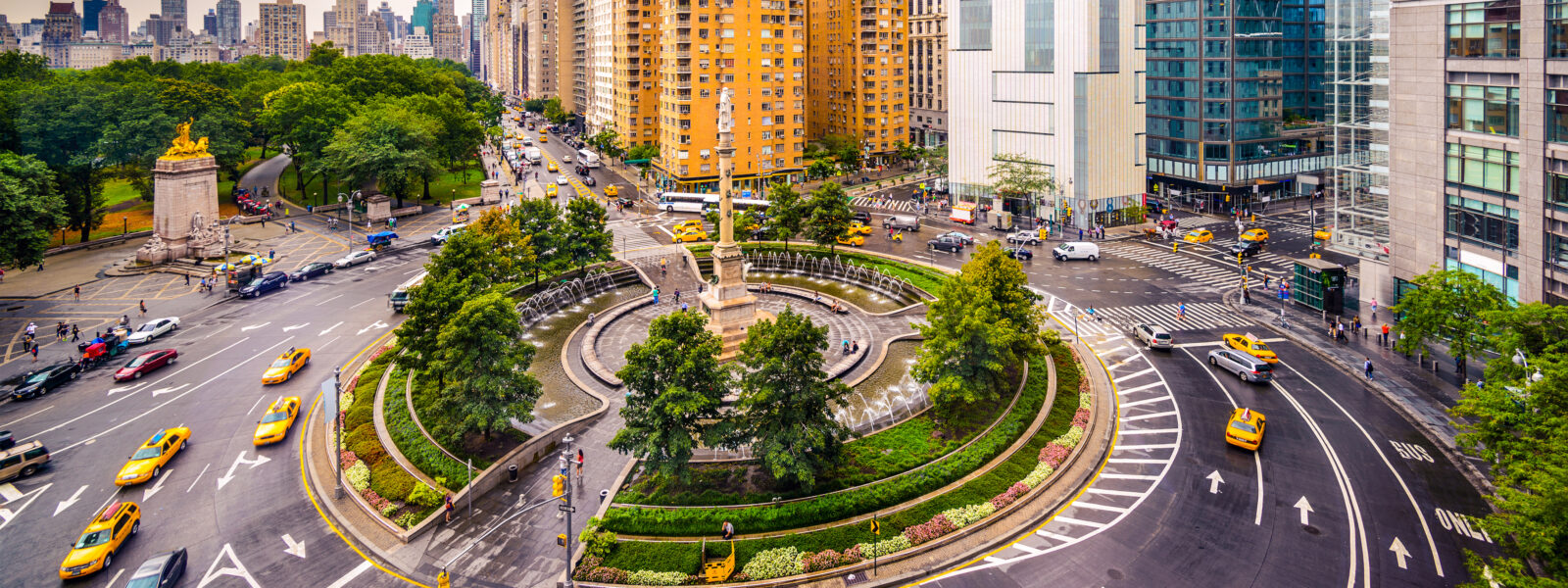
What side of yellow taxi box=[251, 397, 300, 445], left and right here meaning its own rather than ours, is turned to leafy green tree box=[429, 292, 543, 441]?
left

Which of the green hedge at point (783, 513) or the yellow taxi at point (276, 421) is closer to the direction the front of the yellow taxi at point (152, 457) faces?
the green hedge

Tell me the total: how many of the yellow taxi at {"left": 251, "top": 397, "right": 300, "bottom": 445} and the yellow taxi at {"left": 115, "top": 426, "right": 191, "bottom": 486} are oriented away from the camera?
0

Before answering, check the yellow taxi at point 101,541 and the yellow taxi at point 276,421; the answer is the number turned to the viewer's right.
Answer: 0

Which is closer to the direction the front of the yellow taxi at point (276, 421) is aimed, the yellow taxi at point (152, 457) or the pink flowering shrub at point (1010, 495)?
the yellow taxi

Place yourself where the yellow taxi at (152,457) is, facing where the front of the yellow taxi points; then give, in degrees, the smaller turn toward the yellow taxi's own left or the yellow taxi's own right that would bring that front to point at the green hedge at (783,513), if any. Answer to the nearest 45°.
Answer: approximately 90° to the yellow taxi's own left

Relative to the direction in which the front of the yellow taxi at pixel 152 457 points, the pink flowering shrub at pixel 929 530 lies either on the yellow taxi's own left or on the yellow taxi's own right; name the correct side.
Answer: on the yellow taxi's own left

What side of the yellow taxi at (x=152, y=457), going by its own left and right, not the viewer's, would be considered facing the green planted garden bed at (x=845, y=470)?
left

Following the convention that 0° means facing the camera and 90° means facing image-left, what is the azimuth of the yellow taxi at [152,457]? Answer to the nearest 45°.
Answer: approximately 45°

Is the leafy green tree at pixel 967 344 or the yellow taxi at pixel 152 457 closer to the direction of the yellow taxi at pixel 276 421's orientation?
the yellow taxi

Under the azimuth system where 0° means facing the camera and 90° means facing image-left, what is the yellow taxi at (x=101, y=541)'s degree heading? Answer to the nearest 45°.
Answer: approximately 45°
